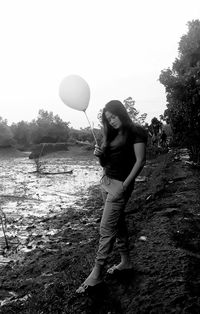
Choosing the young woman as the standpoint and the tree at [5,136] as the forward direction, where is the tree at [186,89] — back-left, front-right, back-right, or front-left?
front-right

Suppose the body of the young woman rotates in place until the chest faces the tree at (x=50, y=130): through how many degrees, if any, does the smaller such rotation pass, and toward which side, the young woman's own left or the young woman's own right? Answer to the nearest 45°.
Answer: approximately 135° to the young woman's own right

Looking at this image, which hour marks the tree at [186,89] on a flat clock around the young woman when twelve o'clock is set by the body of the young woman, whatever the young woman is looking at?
The tree is roughly at 5 o'clock from the young woman.

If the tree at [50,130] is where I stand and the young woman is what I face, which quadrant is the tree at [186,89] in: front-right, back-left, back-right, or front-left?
front-left

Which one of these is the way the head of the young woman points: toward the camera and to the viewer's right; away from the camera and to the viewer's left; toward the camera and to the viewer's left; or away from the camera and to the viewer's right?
toward the camera and to the viewer's left

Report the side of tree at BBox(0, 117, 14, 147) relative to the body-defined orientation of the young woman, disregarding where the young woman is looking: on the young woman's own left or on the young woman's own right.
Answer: on the young woman's own right

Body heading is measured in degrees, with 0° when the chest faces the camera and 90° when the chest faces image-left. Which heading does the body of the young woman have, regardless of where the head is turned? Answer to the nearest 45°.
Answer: approximately 45°
